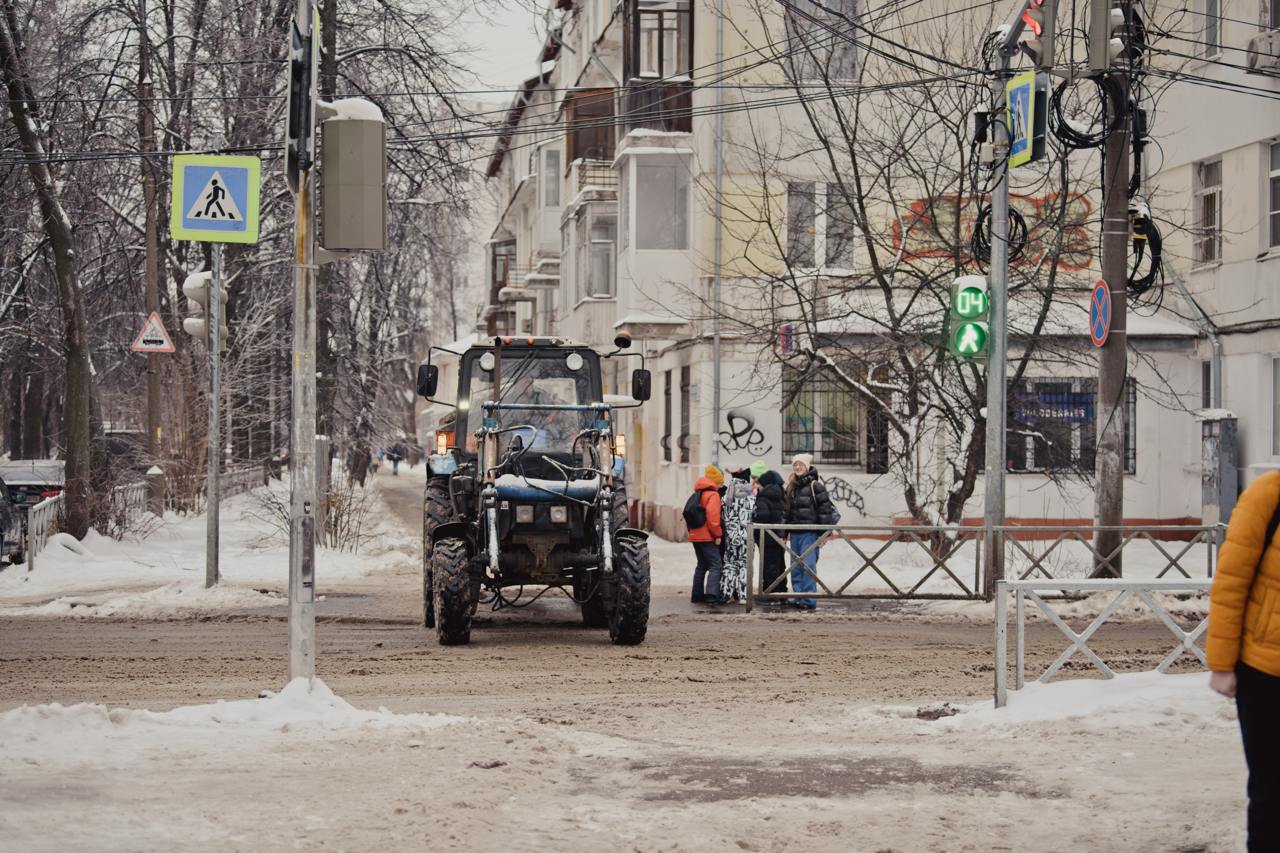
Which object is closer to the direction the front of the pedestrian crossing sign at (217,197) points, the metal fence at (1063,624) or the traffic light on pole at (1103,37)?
the metal fence

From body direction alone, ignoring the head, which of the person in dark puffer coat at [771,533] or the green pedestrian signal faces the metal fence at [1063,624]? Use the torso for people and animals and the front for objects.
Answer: the green pedestrian signal

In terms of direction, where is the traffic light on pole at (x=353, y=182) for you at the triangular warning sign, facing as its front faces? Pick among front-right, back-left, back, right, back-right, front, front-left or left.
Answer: front

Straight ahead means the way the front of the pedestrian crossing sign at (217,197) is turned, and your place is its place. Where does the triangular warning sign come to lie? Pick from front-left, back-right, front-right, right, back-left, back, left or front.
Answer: back

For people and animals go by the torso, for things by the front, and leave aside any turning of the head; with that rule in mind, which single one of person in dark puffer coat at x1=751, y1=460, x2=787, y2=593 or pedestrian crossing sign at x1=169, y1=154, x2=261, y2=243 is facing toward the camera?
the pedestrian crossing sign

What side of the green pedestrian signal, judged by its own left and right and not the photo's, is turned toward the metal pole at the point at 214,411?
right

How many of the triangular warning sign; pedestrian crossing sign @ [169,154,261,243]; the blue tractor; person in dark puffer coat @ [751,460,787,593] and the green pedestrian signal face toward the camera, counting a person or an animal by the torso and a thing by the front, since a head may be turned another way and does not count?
4

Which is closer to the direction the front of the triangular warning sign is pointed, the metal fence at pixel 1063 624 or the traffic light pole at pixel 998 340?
the metal fence

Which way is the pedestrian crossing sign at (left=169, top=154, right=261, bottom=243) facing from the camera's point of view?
toward the camera

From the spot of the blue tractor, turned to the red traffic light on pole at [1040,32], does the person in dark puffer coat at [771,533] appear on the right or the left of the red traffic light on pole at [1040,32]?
left

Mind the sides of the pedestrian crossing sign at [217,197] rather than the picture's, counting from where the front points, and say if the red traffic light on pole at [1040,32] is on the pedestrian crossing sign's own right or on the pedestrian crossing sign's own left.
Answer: on the pedestrian crossing sign's own left

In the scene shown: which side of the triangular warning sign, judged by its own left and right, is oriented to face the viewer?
front

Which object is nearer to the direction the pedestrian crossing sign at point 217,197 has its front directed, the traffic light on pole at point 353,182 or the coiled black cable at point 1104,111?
the traffic light on pole

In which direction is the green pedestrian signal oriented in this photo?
toward the camera

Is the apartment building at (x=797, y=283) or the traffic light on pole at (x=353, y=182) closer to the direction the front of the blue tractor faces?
the traffic light on pole

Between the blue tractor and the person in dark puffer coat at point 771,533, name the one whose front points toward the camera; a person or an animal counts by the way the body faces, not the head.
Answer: the blue tractor
